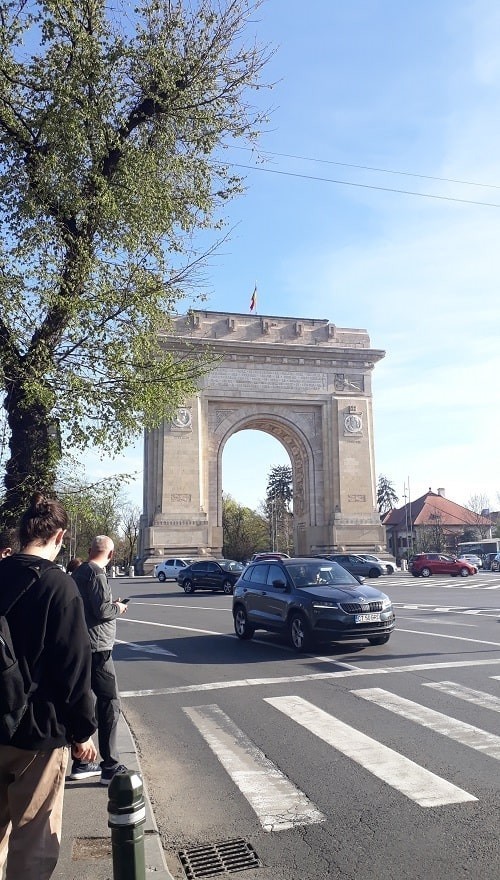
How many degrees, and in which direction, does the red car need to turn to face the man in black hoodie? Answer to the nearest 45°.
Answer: approximately 90° to its right

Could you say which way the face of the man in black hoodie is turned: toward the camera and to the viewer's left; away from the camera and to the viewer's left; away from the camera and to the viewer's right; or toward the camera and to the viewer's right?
away from the camera and to the viewer's right

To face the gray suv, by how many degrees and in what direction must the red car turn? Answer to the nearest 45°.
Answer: approximately 90° to its right

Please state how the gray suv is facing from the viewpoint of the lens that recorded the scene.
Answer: facing the viewer and to the right of the viewer

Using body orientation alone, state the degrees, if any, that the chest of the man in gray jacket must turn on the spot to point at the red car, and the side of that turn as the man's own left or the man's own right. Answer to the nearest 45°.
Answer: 0° — they already face it

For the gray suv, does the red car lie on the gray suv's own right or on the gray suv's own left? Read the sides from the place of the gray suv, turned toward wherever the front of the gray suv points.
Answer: on the gray suv's own left

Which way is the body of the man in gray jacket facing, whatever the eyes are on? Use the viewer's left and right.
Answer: facing away from the viewer and to the right of the viewer

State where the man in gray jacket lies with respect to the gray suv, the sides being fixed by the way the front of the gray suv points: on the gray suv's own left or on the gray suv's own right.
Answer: on the gray suv's own right

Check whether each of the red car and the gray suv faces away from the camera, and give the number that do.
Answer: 0

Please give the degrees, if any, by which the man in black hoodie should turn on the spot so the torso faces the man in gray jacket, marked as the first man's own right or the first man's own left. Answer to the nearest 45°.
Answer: approximately 45° to the first man's own left

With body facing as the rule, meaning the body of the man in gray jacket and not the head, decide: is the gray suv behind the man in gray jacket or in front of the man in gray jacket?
in front

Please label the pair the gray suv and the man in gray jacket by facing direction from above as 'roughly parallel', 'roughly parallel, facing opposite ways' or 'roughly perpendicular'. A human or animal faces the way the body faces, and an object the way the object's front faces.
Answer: roughly perpendicular

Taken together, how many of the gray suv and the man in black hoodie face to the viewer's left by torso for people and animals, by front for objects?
0

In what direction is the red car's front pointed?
to the viewer's right
